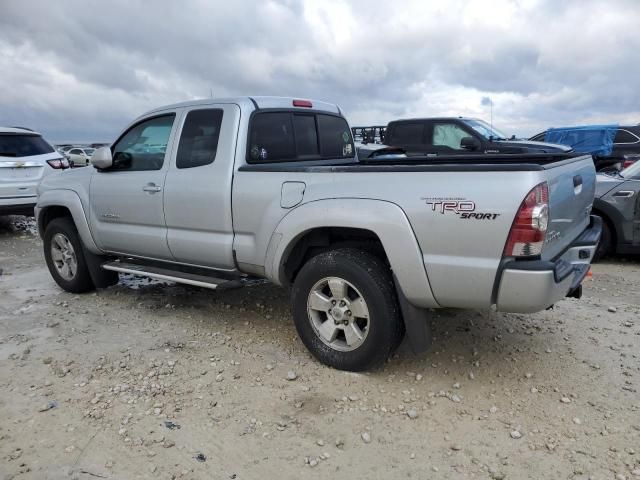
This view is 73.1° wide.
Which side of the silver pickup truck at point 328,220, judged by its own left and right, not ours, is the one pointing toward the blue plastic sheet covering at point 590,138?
right

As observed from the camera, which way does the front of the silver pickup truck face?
facing away from the viewer and to the left of the viewer

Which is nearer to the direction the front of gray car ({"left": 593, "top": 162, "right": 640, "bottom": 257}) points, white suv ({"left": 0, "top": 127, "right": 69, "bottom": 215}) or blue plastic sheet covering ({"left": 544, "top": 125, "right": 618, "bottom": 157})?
the white suv

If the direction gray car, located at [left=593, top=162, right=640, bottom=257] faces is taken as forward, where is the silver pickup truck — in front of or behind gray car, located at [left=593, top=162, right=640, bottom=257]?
in front

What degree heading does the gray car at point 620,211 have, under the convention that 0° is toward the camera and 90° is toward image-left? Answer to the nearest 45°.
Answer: approximately 45°

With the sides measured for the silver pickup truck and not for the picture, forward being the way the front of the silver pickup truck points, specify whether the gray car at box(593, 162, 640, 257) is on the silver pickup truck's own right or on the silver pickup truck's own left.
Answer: on the silver pickup truck's own right

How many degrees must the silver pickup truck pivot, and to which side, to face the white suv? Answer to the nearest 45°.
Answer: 0° — it already faces it

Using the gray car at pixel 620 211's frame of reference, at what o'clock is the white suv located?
The white suv is roughly at 1 o'clock from the gray car.
